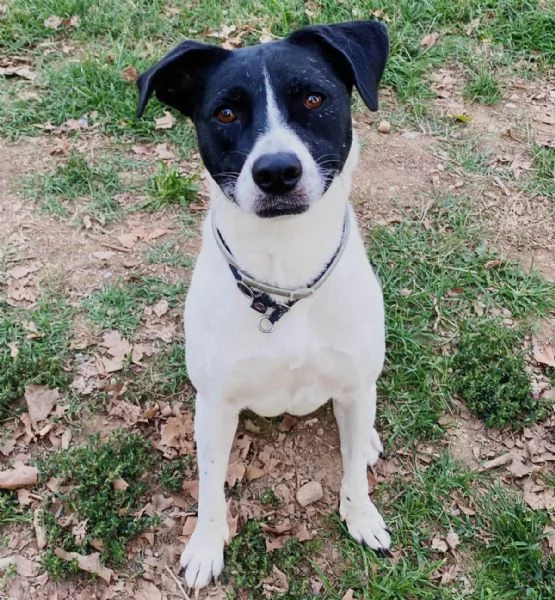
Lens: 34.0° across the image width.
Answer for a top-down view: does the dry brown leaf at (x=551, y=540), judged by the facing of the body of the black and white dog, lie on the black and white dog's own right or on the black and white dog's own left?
on the black and white dog's own left

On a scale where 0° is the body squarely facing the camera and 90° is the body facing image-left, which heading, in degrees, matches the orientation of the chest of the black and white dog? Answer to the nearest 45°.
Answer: approximately 0°

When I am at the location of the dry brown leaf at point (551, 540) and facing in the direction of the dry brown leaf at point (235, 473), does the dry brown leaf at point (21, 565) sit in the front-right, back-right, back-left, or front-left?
front-left

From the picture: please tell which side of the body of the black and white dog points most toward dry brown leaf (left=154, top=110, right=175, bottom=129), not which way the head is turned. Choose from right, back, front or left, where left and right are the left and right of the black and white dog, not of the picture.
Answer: back

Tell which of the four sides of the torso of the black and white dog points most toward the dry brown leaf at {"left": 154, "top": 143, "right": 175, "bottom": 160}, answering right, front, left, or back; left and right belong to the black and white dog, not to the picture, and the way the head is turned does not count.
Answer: back

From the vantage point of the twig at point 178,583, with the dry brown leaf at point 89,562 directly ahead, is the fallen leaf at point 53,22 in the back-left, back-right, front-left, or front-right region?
front-right
